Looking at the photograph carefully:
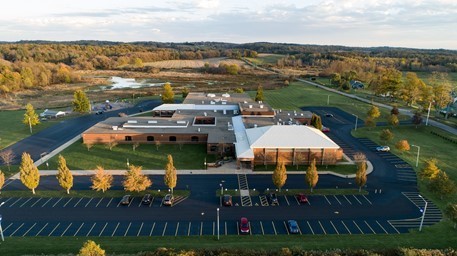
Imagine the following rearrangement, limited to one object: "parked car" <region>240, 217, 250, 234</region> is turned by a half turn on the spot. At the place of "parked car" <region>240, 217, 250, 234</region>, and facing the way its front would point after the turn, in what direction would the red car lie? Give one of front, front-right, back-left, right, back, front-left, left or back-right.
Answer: front-right

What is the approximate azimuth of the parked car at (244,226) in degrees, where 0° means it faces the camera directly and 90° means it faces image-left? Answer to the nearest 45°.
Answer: approximately 0°

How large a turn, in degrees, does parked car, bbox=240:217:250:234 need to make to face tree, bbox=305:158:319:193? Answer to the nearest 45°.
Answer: approximately 135° to its left

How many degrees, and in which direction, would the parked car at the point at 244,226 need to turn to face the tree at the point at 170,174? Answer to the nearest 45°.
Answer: approximately 135° to its right

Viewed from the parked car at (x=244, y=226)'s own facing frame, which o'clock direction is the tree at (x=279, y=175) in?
The tree is roughly at 7 o'clock from the parked car.

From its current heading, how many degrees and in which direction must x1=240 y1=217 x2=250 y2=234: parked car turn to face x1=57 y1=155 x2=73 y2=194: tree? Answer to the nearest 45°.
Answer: approximately 90° to its right

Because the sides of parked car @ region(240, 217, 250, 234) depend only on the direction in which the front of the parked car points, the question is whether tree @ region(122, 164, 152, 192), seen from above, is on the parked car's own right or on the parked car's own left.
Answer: on the parked car's own right

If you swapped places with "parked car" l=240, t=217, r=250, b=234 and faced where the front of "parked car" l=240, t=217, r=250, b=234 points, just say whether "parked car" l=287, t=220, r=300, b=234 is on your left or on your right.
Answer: on your left

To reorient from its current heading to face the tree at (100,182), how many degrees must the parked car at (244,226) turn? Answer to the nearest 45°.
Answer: approximately 90° to its right

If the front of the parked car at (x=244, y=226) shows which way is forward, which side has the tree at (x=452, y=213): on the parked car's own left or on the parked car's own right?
on the parked car's own left

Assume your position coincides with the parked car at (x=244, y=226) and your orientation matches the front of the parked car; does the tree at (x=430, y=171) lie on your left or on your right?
on your left

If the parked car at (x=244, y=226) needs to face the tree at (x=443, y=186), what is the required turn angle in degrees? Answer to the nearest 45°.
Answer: approximately 90° to its left
